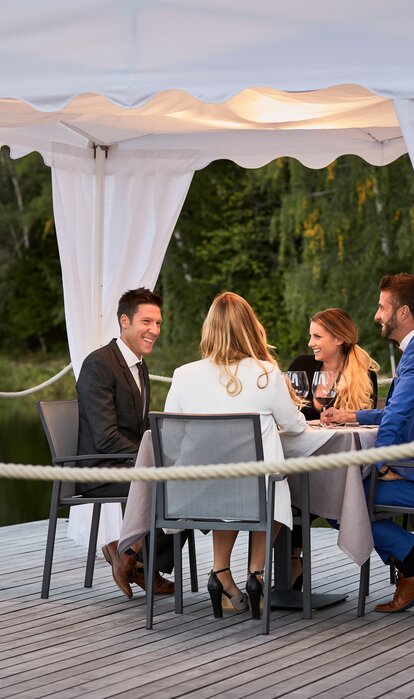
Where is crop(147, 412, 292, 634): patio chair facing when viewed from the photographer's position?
facing away from the viewer

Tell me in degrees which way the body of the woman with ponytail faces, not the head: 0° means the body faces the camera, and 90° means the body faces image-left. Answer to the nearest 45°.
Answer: approximately 45°

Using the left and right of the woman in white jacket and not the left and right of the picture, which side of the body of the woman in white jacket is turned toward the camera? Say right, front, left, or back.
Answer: back

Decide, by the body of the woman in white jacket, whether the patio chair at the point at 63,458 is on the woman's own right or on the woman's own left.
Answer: on the woman's own left

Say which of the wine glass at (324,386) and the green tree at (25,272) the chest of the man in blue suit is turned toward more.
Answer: the wine glass

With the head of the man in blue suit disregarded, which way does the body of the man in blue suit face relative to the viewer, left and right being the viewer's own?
facing to the left of the viewer

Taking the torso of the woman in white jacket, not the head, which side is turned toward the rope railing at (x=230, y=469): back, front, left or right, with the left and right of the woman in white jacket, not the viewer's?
back
